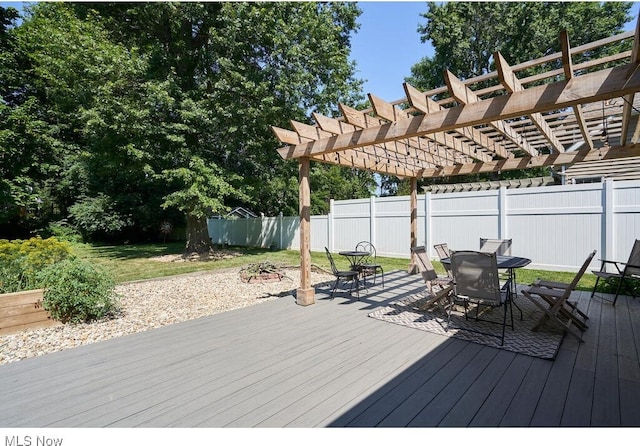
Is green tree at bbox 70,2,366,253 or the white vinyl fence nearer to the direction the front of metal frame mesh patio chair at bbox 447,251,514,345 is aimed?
the white vinyl fence

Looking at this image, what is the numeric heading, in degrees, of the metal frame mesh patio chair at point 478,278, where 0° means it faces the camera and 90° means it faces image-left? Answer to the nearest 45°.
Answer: approximately 225°

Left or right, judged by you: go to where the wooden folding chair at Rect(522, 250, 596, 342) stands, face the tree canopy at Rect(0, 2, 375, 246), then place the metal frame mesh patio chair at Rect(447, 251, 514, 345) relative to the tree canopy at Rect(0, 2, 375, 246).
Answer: left

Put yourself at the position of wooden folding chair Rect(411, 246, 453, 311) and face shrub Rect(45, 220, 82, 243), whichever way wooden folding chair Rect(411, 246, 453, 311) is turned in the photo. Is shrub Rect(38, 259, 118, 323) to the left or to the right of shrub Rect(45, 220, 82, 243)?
left

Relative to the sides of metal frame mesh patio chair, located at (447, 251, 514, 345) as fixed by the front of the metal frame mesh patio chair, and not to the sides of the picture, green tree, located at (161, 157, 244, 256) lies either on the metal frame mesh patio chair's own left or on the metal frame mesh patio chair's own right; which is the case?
on the metal frame mesh patio chair's own left
